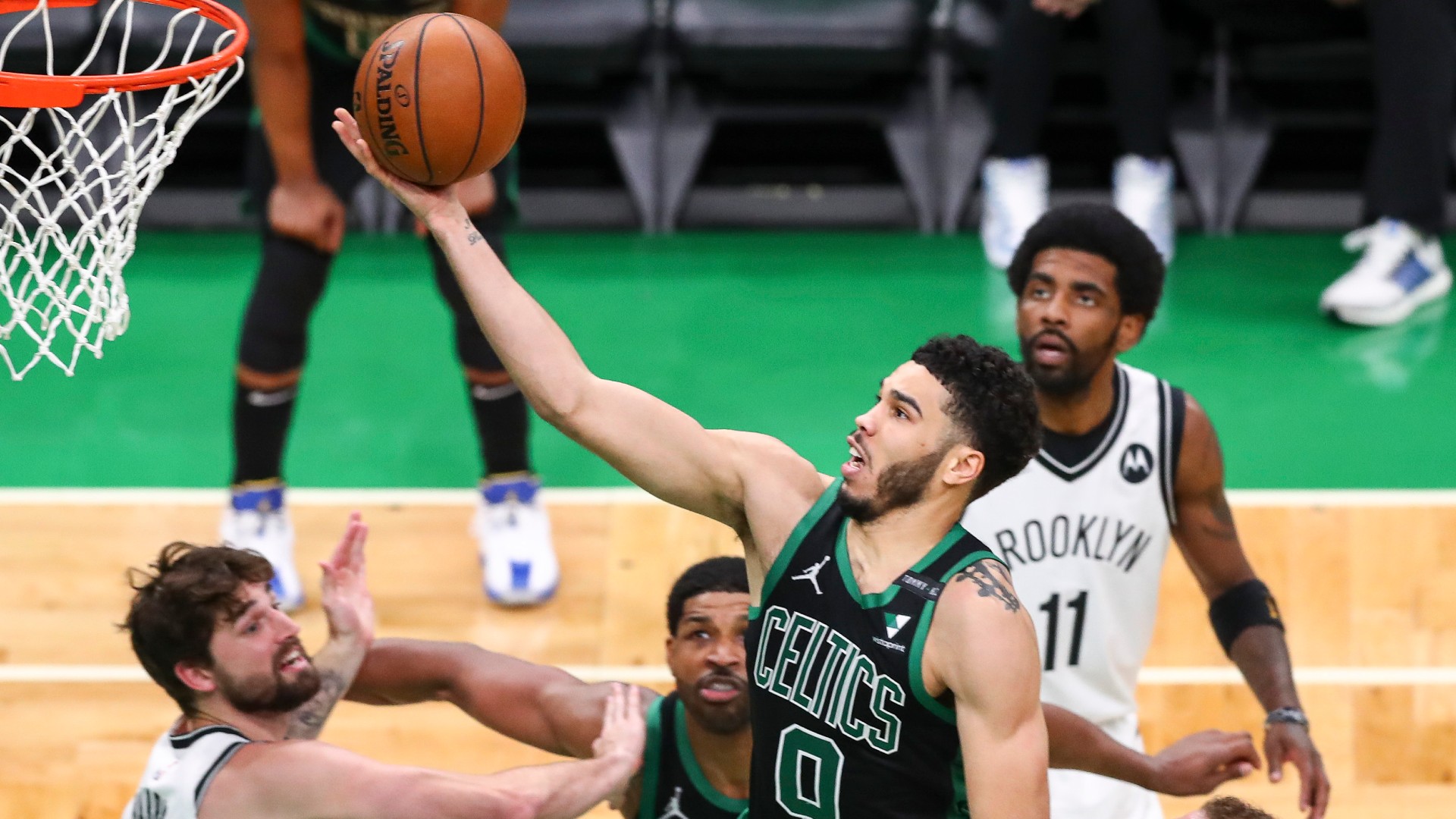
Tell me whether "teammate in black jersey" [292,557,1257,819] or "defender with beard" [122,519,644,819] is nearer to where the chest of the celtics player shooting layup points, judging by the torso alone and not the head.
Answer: the defender with beard

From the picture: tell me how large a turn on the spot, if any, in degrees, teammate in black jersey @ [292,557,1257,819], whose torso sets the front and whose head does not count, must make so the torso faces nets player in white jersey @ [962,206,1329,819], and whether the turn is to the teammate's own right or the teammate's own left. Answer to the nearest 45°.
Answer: approximately 135° to the teammate's own left

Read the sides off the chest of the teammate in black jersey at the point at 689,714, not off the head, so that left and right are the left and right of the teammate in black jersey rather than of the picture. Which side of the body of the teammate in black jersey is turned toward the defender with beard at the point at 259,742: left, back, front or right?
right

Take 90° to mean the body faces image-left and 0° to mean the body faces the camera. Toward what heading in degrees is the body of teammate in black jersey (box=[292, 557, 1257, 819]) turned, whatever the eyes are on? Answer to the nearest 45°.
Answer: approximately 0°

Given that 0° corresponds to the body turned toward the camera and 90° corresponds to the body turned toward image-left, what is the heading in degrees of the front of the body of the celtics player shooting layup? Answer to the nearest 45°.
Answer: approximately 45°

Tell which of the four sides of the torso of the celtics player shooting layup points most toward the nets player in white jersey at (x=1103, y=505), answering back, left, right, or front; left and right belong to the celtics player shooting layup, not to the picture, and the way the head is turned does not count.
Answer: back

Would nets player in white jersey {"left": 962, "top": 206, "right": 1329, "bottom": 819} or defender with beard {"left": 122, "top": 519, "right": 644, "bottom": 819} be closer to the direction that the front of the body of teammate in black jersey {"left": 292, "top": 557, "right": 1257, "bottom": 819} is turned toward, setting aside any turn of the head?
the defender with beard

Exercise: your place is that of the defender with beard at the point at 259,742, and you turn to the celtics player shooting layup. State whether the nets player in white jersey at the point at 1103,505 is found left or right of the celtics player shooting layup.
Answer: left

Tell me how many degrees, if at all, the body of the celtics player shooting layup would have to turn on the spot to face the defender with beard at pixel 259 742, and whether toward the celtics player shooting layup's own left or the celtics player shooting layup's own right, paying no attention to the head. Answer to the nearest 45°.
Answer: approximately 45° to the celtics player shooting layup's own right
